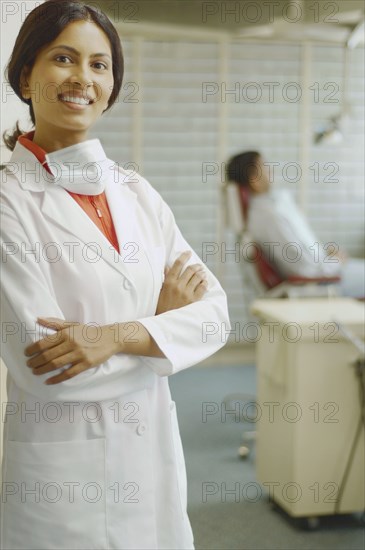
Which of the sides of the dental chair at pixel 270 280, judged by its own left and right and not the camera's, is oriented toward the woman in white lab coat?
right

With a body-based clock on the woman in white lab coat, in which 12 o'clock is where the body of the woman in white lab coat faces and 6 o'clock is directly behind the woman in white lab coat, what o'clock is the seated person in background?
The seated person in background is roughly at 8 o'clock from the woman in white lab coat.

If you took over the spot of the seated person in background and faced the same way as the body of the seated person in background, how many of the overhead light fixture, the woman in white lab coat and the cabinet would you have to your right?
2

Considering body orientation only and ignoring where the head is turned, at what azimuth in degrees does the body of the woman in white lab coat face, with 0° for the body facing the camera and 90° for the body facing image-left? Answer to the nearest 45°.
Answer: approximately 315°

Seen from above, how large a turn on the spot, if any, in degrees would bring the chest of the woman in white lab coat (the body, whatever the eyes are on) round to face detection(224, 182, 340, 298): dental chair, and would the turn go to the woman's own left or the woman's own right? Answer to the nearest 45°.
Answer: approximately 135° to the woman's own left

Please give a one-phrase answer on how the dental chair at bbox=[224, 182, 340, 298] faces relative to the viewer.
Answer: facing to the right of the viewer

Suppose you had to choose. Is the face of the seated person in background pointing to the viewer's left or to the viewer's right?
to the viewer's right

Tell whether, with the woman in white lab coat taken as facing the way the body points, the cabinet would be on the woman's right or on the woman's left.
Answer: on the woman's left

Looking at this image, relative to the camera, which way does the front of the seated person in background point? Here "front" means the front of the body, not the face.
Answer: to the viewer's right

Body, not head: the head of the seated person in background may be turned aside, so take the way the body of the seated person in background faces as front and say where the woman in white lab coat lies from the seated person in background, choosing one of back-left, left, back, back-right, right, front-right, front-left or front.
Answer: right
